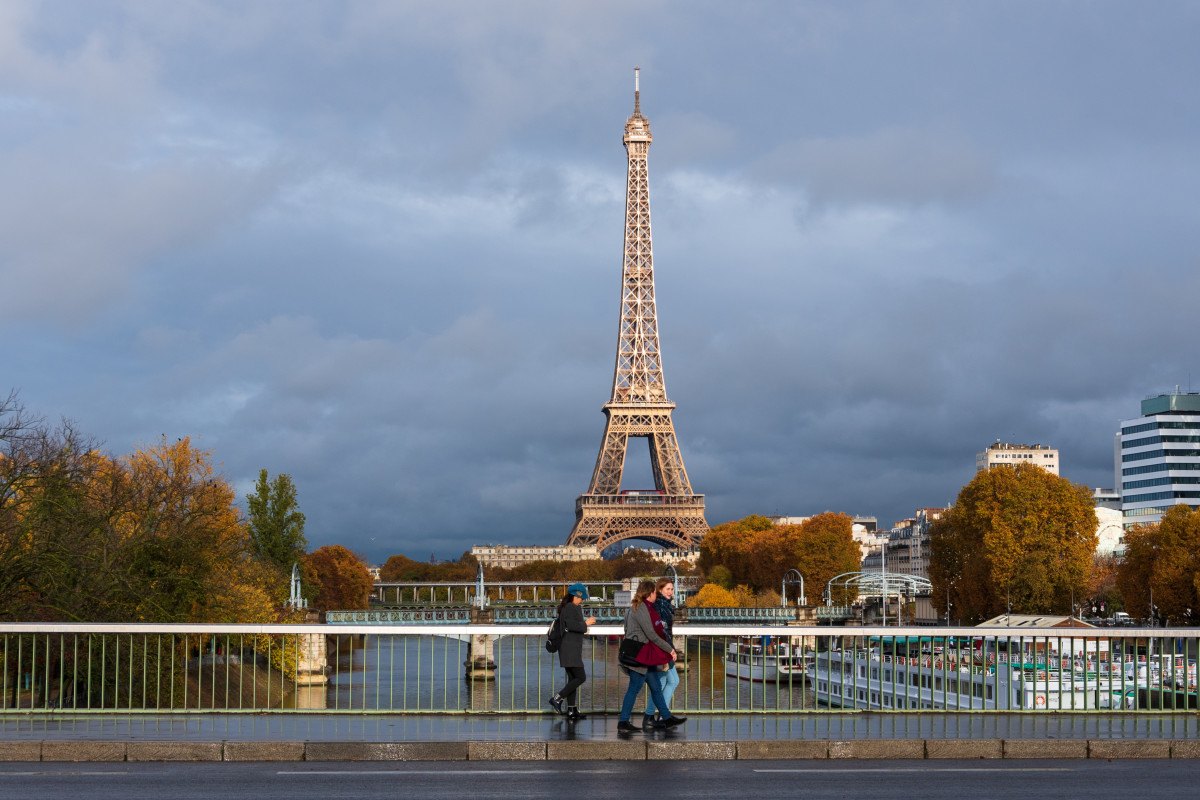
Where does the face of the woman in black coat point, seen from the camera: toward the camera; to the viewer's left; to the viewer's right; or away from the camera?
to the viewer's right

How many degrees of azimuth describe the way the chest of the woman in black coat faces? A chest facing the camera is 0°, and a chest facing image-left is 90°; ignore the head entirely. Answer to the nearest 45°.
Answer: approximately 270°

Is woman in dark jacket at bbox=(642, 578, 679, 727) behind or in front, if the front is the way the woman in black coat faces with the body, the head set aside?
in front

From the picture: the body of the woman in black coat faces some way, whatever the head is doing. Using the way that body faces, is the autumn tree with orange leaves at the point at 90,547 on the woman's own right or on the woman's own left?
on the woman's own left

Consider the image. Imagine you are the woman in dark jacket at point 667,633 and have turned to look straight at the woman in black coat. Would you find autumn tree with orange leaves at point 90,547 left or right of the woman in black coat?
right

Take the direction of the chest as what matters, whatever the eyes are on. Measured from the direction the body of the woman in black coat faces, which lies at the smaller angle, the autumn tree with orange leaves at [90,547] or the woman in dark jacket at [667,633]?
the woman in dark jacket
